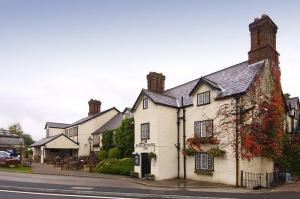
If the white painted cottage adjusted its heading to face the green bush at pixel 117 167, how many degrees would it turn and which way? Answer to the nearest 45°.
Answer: approximately 90° to its right

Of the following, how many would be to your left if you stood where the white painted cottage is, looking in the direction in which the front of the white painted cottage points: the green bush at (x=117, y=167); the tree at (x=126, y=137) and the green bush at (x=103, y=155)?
0

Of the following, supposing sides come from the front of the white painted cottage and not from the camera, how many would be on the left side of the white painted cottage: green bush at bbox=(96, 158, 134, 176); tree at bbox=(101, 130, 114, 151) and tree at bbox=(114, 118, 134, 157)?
0

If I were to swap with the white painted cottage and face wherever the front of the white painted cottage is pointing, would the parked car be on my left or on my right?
on my right

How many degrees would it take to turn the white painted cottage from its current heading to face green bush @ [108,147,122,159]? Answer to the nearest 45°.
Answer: approximately 90° to its right

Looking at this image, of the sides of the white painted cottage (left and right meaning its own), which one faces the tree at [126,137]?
right

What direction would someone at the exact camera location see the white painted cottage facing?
facing the viewer and to the left of the viewer
